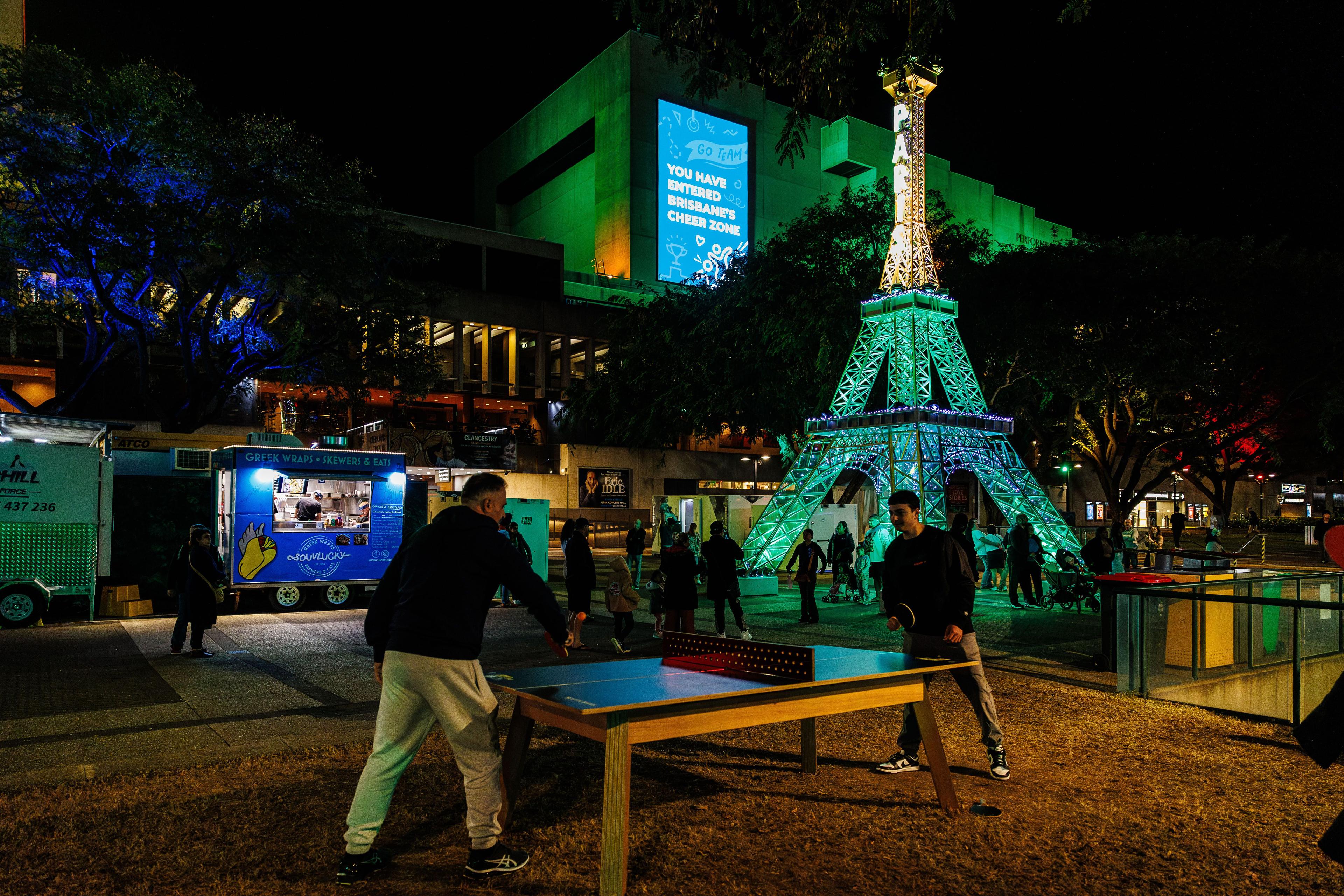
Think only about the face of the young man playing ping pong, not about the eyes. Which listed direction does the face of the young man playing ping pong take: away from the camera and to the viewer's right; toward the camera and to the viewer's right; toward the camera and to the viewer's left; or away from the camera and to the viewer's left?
toward the camera and to the viewer's left

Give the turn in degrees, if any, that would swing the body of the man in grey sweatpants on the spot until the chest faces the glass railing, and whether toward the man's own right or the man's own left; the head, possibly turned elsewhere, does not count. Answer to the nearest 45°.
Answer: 0° — they already face it

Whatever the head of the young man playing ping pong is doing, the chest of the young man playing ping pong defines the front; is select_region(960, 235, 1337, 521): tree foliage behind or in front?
behind

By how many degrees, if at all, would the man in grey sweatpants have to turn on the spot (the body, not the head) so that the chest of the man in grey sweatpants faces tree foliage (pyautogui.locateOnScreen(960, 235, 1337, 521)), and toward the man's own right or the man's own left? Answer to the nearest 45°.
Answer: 0° — they already face it

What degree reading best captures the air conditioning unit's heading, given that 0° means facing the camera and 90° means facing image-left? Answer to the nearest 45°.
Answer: approximately 0°

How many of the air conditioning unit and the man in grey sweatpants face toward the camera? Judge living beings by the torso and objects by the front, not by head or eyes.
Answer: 1
